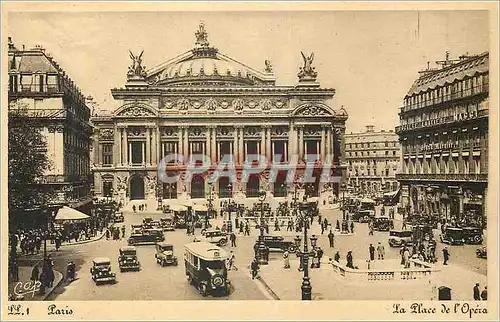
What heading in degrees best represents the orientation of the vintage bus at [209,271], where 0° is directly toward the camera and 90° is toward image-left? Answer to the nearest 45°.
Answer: approximately 315°

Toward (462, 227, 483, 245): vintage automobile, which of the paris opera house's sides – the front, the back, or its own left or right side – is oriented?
left

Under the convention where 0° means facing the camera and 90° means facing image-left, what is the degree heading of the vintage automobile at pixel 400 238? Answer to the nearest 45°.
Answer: approximately 45°

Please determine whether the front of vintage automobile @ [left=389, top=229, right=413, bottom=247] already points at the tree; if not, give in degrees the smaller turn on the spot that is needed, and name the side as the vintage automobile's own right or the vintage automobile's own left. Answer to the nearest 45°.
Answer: approximately 45° to the vintage automobile's own right

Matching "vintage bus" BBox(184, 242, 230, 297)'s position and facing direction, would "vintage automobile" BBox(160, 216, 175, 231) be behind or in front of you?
behind

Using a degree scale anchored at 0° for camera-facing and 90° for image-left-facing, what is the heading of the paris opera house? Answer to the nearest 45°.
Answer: approximately 0°

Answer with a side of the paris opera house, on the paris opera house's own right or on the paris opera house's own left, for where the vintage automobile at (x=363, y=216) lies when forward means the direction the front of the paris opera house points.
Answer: on the paris opera house's own left

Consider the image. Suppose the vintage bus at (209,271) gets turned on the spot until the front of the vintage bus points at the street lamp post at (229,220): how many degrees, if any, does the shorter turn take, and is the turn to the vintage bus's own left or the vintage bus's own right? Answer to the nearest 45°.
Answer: approximately 135° to the vintage bus's own left
